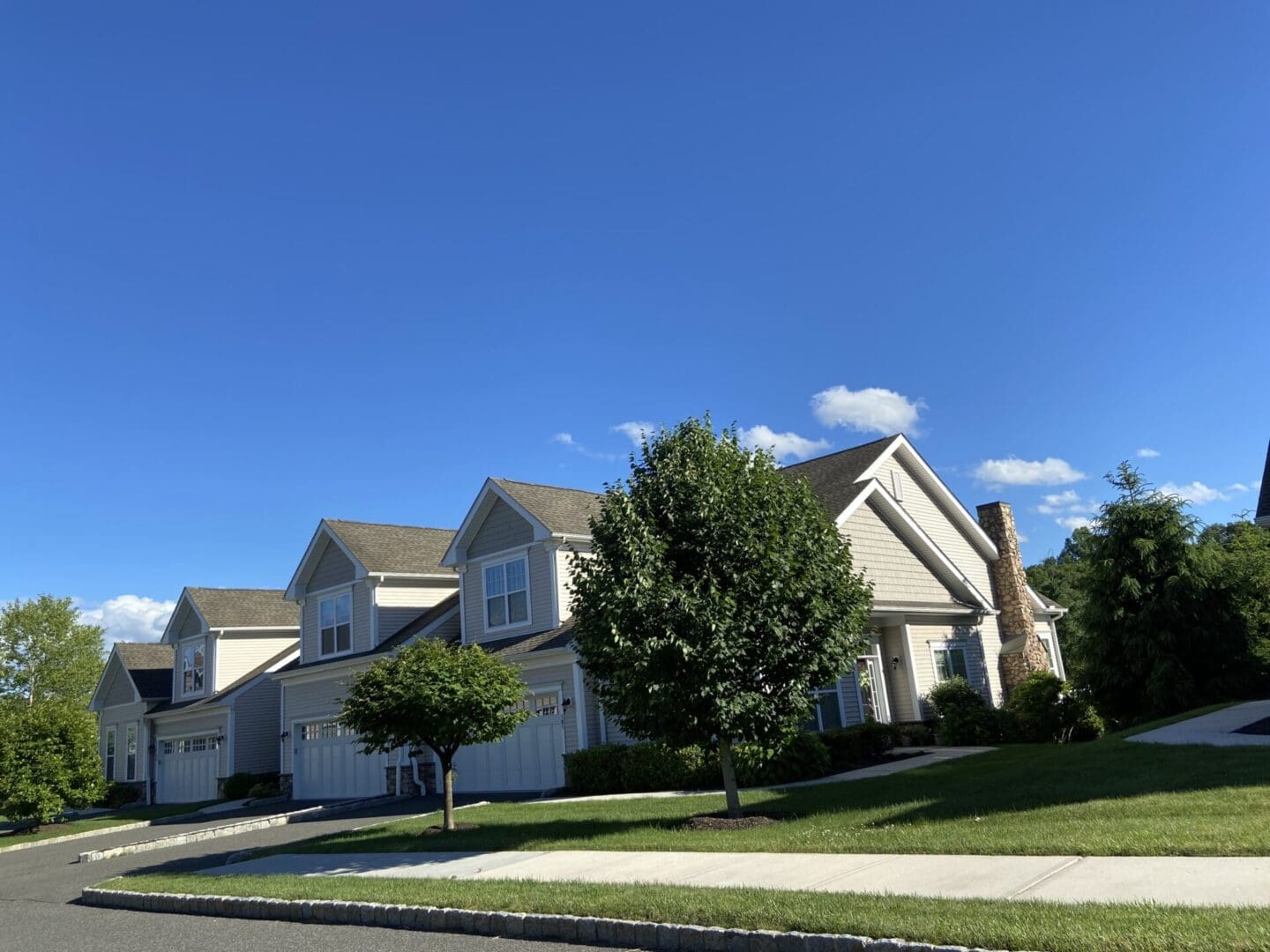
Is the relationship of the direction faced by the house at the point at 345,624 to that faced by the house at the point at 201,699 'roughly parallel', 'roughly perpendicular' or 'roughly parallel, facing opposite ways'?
roughly parallel

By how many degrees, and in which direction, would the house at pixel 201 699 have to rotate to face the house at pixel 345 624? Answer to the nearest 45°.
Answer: approximately 45° to its left

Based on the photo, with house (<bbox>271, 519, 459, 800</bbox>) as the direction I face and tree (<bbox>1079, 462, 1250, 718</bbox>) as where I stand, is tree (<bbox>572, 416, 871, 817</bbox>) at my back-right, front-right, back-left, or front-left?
front-left

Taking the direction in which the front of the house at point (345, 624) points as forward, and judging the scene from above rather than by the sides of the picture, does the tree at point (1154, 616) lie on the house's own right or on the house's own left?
on the house's own left

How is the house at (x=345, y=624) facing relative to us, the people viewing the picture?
facing the viewer and to the left of the viewer

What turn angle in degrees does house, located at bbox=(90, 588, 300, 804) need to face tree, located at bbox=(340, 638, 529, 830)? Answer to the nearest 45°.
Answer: approximately 45° to its left

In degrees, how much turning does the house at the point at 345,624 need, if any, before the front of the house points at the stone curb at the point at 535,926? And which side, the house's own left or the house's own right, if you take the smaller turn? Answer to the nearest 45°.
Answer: approximately 45° to the house's own left

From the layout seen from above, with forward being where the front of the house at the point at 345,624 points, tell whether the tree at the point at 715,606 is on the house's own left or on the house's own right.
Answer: on the house's own left

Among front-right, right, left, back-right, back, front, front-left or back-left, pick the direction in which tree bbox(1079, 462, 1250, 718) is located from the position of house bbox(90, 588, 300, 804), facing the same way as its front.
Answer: left

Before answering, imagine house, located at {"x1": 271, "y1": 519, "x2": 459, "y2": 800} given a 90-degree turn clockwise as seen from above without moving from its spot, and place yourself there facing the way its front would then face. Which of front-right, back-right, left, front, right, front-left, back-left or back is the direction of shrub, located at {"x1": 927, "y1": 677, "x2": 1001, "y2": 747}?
back

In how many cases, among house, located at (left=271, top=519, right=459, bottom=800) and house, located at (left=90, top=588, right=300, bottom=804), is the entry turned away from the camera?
0

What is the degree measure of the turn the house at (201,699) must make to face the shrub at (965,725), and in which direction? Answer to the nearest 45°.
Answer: approximately 90° to its left

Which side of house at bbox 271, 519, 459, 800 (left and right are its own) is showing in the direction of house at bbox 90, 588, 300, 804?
right

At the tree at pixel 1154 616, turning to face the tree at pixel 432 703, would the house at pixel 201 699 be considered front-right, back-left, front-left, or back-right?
front-right

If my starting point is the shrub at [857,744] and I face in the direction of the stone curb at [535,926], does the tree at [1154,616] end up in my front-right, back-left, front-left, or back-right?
back-left
